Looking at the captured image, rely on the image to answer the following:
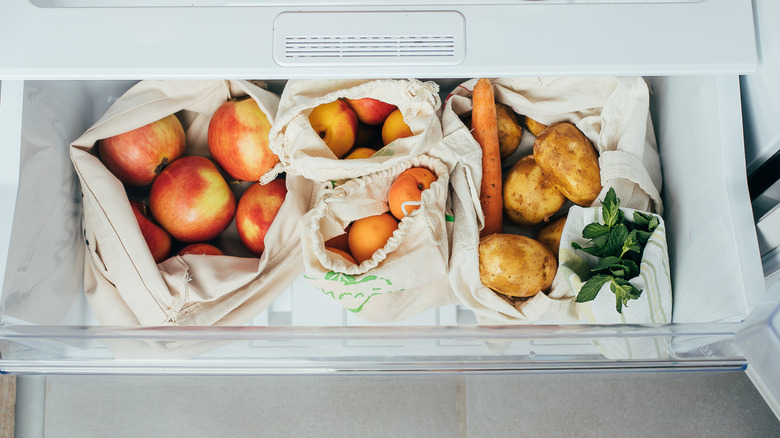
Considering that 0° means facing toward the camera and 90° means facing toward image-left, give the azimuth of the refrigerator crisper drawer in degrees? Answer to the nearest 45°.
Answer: approximately 0°

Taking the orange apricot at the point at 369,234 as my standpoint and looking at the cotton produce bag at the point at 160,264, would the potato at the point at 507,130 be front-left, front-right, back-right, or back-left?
back-right
